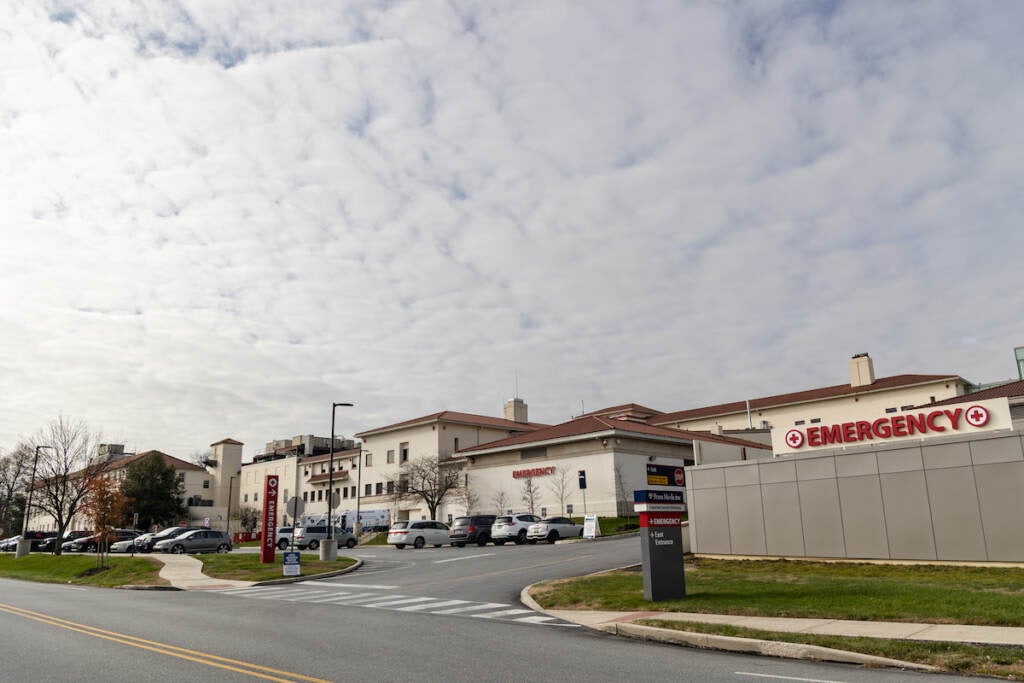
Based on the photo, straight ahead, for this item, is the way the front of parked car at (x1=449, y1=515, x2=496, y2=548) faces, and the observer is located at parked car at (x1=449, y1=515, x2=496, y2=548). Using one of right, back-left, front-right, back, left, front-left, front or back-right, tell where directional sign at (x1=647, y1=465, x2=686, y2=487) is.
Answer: back-right

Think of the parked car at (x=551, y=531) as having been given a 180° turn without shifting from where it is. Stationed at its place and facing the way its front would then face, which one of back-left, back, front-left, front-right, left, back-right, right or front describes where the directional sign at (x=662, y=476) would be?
right

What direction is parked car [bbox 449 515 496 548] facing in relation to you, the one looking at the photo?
facing away from the viewer and to the right of the viewer

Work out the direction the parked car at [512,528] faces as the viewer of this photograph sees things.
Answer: facing away from the viewer and to the right of the viewer

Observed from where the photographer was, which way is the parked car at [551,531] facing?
facing away from the viewer and to the right of the viewer

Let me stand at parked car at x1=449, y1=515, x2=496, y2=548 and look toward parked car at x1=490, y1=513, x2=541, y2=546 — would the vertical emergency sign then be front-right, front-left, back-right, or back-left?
back-right

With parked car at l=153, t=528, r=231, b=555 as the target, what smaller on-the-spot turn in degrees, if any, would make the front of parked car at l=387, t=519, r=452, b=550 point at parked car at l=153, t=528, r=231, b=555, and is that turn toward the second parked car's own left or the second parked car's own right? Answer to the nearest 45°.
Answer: approximately 135° to the second parked car's own left
